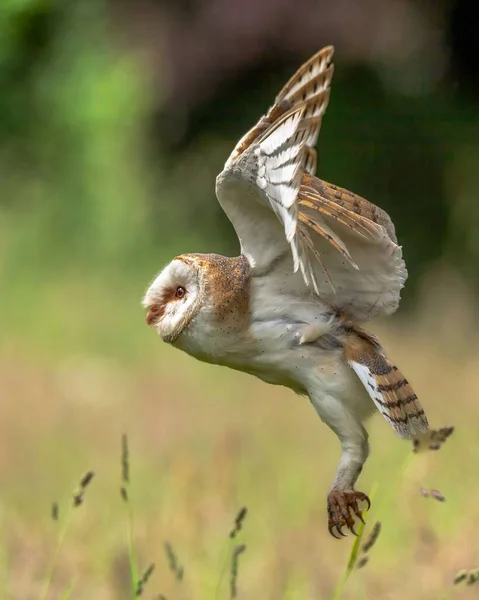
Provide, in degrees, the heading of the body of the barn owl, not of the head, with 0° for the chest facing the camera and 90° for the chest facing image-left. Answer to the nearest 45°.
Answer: approximately 90°
